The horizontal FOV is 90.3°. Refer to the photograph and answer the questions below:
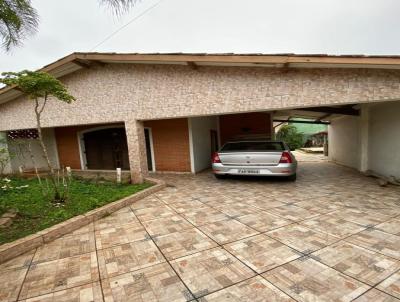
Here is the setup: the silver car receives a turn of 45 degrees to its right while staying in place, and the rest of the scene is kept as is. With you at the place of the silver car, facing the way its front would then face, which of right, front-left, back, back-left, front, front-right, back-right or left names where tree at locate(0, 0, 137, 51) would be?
back

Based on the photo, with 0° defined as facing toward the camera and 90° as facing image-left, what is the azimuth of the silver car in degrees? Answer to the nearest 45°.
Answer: approximately 180°

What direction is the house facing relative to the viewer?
toward the camera

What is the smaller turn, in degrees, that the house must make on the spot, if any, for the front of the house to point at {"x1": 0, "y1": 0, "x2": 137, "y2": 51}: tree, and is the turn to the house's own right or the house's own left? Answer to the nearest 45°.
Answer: approximately 45° to the house's own right

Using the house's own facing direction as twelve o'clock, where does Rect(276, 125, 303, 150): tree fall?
The tree is roughly at 7 o'clock from the house.

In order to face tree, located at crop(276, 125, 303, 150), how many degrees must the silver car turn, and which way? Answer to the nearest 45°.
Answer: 0° — it already faces it

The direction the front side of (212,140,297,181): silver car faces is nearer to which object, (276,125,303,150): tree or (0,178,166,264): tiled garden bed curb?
the tree
